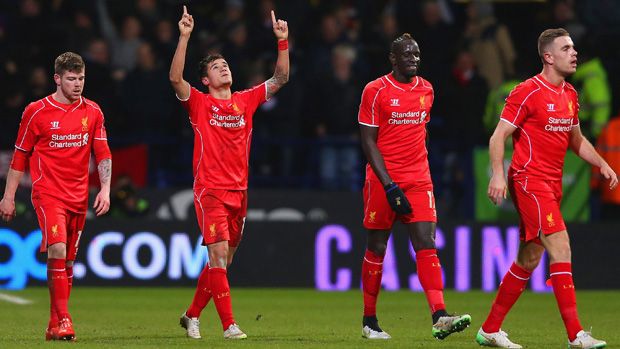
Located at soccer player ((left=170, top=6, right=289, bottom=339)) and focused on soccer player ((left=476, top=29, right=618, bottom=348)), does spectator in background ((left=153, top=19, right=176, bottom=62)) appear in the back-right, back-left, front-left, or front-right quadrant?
back-left

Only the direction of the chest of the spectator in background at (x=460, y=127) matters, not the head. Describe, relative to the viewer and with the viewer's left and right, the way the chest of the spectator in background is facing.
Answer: facing the viewer

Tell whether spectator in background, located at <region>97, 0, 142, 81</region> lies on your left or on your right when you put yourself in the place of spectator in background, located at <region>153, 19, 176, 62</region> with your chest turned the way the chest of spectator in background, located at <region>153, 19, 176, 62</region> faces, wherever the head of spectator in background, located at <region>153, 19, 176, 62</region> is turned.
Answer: on your right

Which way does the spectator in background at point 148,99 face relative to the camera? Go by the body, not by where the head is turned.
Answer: toward the camera

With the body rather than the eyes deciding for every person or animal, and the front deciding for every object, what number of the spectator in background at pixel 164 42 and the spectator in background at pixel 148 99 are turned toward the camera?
2

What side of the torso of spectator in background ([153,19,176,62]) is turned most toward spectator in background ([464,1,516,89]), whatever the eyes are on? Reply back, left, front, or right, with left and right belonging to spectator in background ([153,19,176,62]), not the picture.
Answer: left

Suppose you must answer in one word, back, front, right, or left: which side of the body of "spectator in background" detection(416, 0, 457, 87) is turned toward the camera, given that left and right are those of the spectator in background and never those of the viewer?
front
